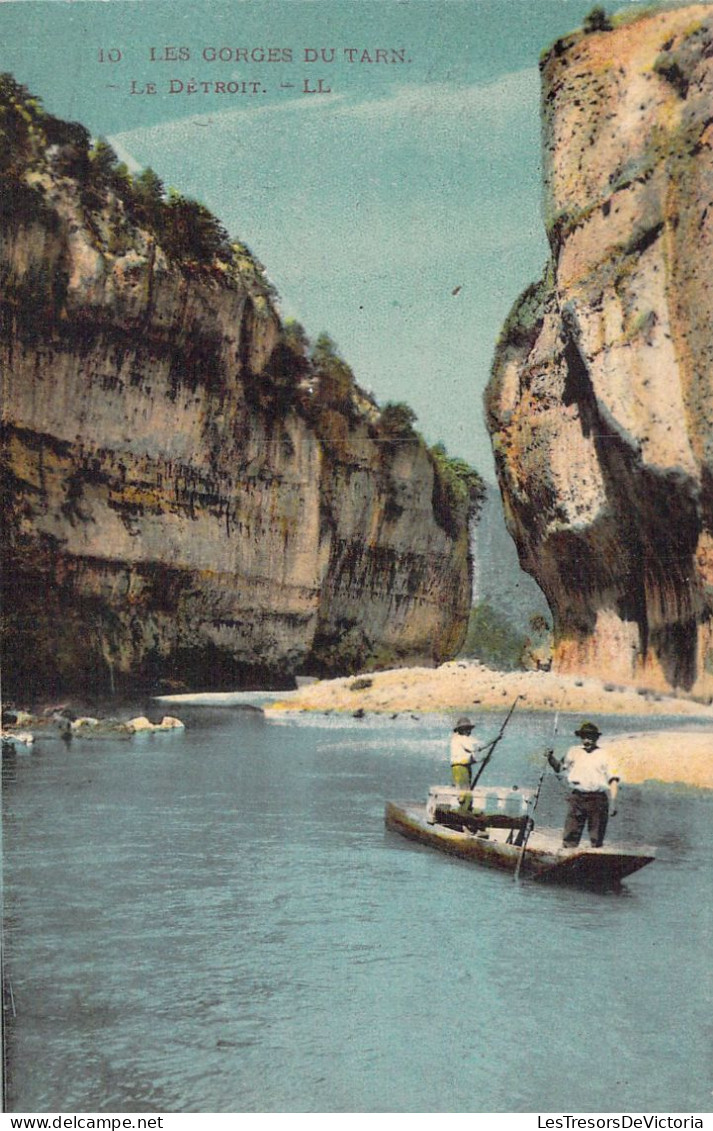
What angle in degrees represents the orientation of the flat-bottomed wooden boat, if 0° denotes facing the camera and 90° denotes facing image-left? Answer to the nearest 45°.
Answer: approximately 315°

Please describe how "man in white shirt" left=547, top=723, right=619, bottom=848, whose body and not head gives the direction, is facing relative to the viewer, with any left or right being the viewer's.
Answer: facing the viewer

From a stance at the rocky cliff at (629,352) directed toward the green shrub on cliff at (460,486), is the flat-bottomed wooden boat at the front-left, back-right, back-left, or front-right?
back-left

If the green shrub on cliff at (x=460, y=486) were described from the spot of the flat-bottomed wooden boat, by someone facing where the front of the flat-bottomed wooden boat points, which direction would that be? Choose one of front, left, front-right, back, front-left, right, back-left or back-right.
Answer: back-left

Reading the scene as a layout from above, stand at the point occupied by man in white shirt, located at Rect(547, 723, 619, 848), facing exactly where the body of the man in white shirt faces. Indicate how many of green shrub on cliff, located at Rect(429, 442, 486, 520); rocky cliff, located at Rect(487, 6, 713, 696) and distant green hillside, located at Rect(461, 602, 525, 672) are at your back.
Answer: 3

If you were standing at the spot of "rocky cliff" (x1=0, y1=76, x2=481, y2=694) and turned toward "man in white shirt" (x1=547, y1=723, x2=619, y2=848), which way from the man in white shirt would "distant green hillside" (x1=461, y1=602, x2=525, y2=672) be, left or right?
left

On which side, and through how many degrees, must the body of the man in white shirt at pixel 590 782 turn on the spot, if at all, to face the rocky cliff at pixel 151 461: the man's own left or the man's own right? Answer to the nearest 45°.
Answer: approximately 135° to the man's own right

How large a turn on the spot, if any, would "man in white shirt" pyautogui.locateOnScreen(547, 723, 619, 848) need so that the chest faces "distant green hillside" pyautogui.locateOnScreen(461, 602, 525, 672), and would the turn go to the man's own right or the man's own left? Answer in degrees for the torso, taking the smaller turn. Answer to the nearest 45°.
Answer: approximately 180°

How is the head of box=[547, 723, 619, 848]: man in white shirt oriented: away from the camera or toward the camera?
toward the camera
